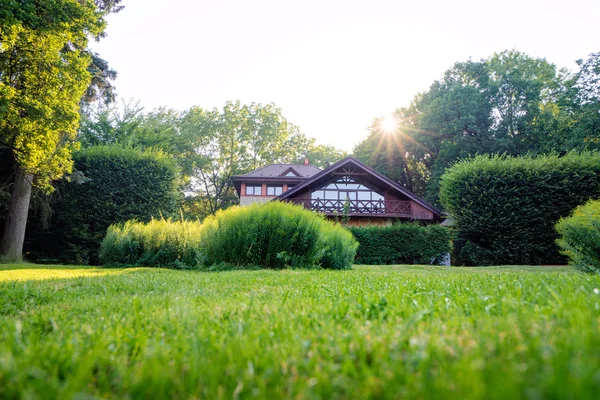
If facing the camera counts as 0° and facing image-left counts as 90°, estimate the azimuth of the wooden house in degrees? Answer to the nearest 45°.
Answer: approximately 0°

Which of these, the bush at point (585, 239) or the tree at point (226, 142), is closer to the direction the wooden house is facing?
the bush

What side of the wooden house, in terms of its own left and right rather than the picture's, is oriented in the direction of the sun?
back

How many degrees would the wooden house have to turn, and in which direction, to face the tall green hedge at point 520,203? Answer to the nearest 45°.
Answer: approximately 45° to its left

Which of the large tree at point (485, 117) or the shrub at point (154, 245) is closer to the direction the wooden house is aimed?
the shrub

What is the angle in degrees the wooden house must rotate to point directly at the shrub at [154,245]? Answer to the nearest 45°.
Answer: approximately 45° to its right

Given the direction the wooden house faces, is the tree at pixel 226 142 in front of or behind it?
behind
